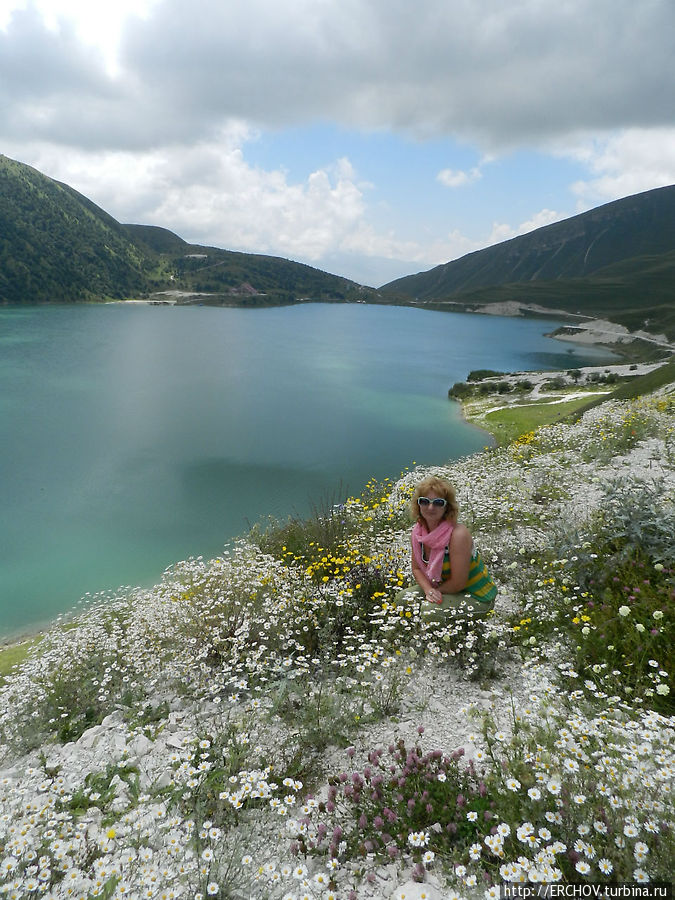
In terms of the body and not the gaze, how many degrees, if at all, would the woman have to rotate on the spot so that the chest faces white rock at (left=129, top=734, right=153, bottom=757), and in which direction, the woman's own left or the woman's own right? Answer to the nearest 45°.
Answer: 0° — they already face it

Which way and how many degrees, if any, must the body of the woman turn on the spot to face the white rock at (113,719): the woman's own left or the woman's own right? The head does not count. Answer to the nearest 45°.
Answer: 0° — they already face it

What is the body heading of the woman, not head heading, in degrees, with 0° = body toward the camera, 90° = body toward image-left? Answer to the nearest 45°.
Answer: approximately 45°
